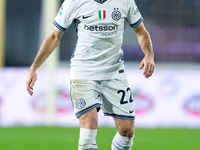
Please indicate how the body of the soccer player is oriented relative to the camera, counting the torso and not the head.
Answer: toward the camera
